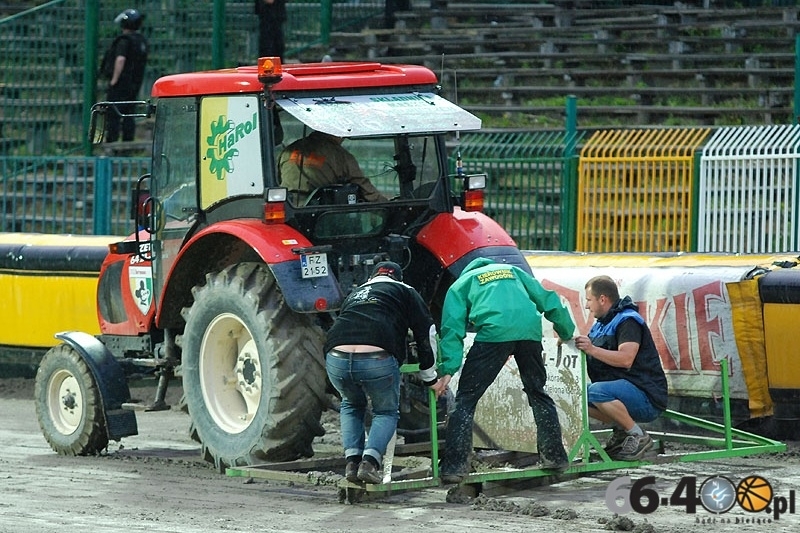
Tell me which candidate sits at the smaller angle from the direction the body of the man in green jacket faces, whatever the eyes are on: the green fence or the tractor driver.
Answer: the green fence

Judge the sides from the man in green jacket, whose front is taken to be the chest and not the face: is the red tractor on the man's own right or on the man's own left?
on the man's own left

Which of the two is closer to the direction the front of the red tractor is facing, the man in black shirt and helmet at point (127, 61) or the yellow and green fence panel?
the man in black shirt and helmet

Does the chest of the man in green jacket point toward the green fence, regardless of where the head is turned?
yes

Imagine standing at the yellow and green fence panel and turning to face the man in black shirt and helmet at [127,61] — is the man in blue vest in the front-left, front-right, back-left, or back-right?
back-left

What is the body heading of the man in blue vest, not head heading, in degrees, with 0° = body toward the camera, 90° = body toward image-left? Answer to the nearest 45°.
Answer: approximately 90°

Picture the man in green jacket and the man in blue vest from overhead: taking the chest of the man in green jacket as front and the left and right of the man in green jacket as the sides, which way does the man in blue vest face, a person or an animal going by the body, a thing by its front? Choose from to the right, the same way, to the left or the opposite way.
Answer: to the left

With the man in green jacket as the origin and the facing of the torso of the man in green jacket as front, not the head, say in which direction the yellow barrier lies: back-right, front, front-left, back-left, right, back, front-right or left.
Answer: front-left

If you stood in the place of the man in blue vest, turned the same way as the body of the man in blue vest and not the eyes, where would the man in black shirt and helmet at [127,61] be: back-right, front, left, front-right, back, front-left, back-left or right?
front-right

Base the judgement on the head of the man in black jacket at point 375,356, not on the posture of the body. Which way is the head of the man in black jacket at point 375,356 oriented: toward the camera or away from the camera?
away from the camera

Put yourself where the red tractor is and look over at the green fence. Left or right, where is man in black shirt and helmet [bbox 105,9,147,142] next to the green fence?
left

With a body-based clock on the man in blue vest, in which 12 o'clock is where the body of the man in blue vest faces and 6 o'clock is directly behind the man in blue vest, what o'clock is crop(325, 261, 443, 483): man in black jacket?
The man in black jacket is roughly at 11 o'clock from the man in blue vest.

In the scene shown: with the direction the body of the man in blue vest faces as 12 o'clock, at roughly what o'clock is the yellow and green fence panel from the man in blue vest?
The yellow and green fence panel is roughly at 3 o'clock from the man in blue vest.

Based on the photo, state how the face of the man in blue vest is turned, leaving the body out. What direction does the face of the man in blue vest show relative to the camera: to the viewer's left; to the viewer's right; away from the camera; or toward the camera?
to the viewer's left

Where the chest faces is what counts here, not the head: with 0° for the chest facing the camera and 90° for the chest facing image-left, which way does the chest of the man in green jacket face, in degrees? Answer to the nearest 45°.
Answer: approximately 180°

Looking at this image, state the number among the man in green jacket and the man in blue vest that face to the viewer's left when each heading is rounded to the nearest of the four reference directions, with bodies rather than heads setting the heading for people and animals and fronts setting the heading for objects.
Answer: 1
